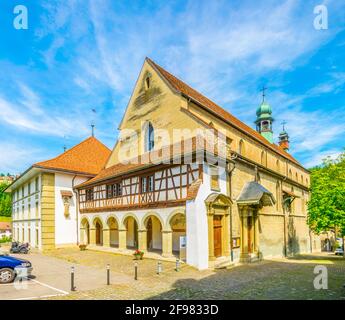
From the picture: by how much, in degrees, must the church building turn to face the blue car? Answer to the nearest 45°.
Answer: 0° — it already faces it

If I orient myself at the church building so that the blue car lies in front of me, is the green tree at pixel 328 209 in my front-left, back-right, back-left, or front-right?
back-left

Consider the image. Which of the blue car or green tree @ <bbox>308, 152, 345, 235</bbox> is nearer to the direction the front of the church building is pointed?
the blue car

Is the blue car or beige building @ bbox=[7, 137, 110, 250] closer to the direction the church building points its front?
the blue car

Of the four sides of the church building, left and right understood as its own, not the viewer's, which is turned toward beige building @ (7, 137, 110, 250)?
right

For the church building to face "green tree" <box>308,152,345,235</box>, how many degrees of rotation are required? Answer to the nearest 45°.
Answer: approximately 135° to its left

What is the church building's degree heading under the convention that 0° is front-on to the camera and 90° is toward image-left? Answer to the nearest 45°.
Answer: approximately 45°

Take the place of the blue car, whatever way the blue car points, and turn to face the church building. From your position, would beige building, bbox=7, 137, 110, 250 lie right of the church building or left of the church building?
left
